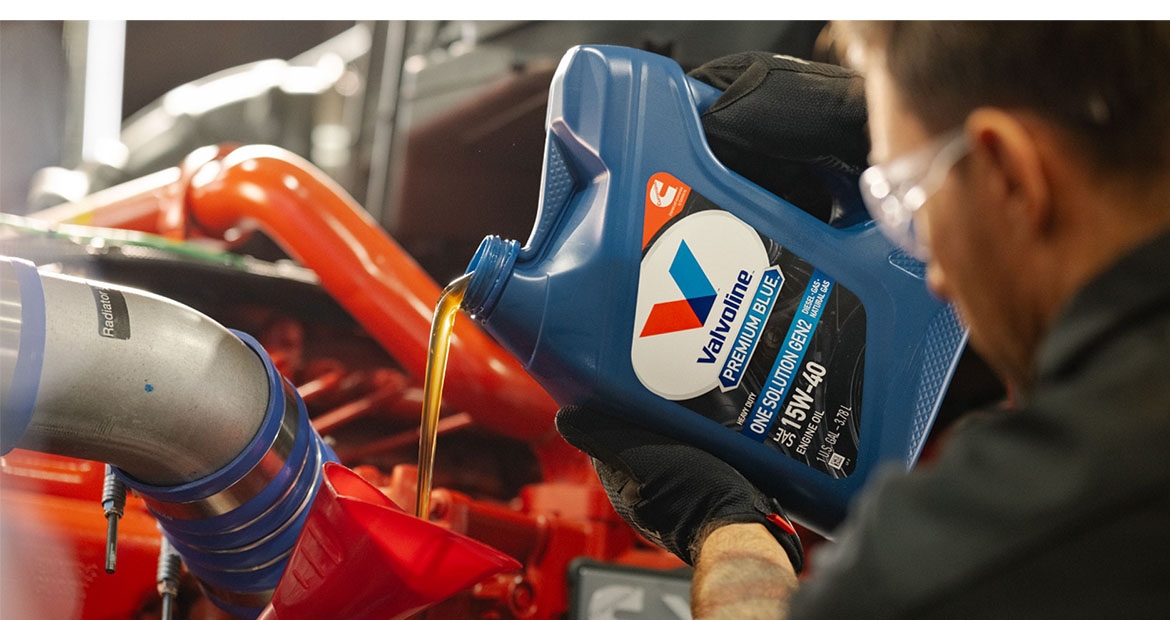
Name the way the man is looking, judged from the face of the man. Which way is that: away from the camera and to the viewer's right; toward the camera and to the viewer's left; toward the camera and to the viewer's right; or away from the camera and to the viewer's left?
away from the camera and to the viewer's left

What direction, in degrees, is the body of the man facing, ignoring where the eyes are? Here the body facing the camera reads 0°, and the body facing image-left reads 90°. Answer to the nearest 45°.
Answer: approximately 135°
